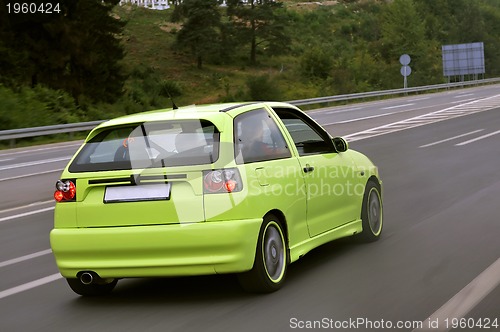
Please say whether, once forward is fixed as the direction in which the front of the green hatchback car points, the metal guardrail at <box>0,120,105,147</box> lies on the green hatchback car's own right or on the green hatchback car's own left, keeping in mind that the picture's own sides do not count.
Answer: on the green hatchback car's own left

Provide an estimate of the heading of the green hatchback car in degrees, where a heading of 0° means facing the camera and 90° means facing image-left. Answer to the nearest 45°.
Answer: approximately 225°
